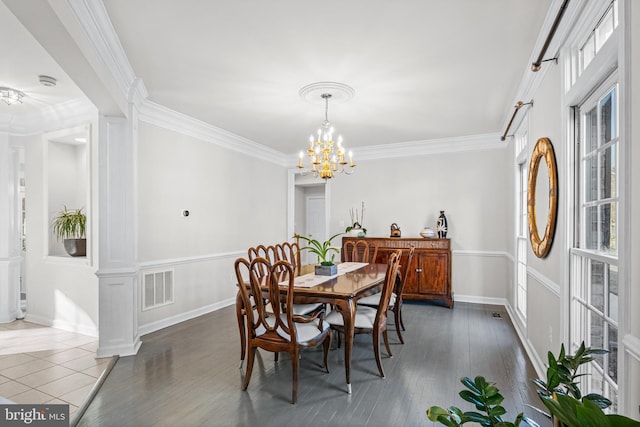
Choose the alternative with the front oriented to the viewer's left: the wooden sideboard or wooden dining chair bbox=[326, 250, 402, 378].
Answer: the wooden dining chair

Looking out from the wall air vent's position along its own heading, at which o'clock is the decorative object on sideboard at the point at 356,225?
The decorative object on sideboard is roughly at 10 o'clock from the wall air vent.

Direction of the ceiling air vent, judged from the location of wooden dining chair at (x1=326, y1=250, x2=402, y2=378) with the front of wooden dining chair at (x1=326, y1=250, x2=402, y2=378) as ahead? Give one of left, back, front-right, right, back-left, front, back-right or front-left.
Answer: front

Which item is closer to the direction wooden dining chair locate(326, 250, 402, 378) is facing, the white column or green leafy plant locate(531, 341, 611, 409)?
the white column

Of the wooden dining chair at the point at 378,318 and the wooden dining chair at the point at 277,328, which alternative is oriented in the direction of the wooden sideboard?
the wooden dining chair at the point at 277,328

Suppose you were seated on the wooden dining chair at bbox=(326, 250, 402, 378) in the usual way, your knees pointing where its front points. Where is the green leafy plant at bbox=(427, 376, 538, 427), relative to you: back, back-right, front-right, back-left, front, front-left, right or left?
left

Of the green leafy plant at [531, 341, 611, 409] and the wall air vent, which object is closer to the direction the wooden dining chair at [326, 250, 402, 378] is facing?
the wall air vent

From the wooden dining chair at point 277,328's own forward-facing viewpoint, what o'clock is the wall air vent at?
The wall air vent is roughly at 9 o'clock from the wooden dining chair.

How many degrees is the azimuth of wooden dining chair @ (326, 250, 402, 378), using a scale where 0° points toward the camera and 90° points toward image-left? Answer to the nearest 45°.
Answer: approximately 90°

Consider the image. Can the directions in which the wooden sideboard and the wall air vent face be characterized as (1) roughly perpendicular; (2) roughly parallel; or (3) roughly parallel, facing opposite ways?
roughly perpendicular

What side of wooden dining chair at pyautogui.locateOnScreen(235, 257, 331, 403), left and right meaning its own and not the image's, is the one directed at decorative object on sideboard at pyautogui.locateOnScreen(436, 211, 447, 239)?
front

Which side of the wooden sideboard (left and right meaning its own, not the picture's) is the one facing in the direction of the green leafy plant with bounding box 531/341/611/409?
front

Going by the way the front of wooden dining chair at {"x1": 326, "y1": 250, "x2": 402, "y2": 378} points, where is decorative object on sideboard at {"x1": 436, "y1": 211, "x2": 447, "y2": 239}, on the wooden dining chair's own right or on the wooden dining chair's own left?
on the wooden dining chair's own right

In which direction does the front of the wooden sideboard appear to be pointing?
toward the camera

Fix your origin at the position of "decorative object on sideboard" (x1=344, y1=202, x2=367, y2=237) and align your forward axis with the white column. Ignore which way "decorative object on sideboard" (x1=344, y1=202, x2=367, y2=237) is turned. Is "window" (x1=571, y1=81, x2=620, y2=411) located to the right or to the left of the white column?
left

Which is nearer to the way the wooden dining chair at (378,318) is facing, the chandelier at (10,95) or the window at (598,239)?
the chandelier

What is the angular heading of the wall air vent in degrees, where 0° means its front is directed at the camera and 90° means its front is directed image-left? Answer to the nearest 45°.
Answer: approximately 315°
